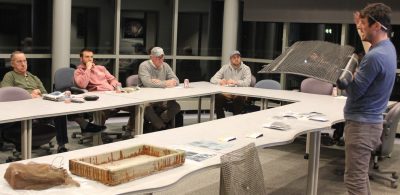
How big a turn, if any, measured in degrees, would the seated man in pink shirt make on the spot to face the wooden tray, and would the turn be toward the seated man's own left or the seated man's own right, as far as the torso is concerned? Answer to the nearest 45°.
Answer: approximately 45° to the seated man's own right

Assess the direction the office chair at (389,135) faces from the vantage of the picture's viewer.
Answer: facing away from the viewer and to the left of the viewer

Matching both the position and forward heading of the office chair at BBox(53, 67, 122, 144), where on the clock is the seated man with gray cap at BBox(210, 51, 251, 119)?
The seated man with gray cap is roughly at 10 o'clock from the office chair.

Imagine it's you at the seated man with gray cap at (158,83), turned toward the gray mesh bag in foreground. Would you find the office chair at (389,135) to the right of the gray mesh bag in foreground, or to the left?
left

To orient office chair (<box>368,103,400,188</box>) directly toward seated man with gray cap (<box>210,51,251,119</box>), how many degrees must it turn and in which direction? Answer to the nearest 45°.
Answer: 0° — it already faces them

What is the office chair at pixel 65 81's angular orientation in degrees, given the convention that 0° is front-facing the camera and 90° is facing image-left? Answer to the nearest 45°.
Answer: approximately 315°

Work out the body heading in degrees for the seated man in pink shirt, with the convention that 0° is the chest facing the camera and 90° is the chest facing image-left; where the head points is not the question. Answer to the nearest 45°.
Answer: approximately 315°

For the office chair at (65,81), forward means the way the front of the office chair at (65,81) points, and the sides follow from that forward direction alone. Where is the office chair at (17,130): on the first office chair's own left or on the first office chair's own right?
on the first office chair's own right

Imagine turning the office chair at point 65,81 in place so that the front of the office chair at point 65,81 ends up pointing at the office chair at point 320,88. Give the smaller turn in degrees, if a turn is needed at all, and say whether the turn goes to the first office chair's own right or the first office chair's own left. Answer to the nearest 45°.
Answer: approximately 45° to the first office chair's own left
